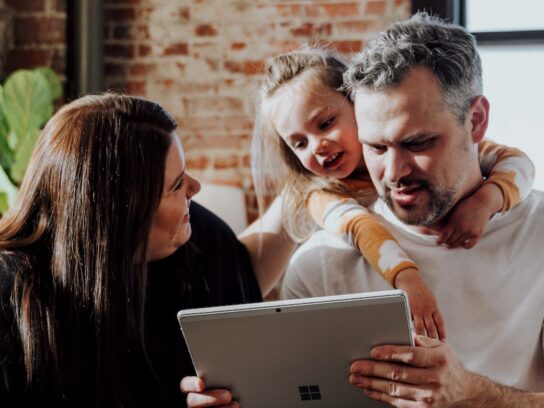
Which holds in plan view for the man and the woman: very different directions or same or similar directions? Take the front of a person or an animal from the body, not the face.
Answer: very different directions

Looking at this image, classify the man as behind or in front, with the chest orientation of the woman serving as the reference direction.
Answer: in front

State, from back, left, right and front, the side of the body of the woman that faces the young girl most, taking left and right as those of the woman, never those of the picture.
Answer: front

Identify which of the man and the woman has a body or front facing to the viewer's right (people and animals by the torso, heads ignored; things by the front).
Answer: the woman

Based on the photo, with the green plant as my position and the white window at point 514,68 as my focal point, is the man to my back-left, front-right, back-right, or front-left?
front-right

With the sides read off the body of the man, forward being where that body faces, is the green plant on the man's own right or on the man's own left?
on the man's own right

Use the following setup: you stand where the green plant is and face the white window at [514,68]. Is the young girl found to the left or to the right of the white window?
right

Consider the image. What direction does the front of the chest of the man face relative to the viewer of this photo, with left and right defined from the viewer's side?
facing the viewer and to the left of the viewer

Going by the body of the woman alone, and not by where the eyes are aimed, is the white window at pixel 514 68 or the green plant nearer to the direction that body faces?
the white window

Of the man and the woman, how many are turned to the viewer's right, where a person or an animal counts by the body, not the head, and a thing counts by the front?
1

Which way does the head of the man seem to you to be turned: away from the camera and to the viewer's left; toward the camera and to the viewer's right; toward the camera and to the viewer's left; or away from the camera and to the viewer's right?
toward the camera and to the viewer's left

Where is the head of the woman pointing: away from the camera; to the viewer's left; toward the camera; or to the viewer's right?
to the viewer's right

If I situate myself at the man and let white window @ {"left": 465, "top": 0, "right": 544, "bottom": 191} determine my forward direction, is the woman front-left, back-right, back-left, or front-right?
back-left

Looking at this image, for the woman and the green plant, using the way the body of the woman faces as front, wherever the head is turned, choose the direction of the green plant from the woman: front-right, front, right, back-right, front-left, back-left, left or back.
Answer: left

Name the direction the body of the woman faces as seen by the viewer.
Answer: to the viewer's right

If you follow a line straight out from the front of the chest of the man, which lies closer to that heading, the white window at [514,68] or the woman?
the woman
